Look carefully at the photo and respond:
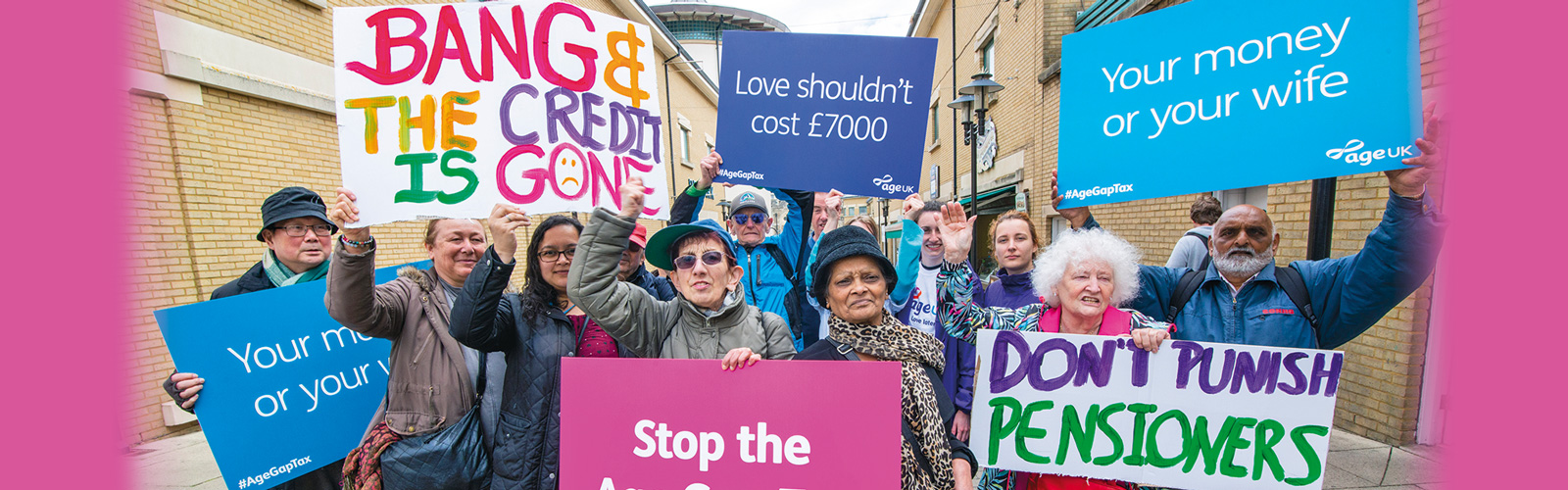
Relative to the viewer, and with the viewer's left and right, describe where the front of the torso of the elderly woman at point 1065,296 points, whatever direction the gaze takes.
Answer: facing the viewer

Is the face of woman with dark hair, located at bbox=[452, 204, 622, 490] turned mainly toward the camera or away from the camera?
toward the camera

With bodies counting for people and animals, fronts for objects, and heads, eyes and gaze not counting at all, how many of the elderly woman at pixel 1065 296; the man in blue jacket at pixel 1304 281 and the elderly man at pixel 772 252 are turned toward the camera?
3

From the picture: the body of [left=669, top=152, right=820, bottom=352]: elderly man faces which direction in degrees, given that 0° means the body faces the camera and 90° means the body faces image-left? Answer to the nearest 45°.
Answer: approximately 0°

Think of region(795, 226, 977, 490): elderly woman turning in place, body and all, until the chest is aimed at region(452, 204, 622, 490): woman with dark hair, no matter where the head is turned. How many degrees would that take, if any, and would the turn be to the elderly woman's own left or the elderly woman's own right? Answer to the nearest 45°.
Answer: approximately 90° to the elderly woman's own right

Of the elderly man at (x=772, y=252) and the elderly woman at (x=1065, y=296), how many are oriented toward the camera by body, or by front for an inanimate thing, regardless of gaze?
2

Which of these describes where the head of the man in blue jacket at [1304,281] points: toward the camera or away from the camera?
toward the camera

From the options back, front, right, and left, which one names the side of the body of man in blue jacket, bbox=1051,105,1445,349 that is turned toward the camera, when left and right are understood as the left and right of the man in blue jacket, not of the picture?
front

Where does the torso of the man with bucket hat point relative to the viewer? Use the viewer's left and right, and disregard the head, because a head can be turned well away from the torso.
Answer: facing the viewer and to the right of the viewer

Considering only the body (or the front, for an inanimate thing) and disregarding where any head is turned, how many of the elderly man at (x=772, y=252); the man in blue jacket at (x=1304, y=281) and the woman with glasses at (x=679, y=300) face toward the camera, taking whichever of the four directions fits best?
3

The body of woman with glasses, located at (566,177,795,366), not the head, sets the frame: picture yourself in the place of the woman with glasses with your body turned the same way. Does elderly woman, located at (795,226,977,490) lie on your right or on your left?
on your left
